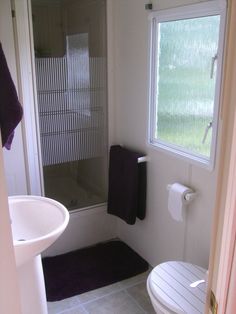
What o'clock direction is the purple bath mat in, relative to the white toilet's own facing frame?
The purple bath mat is roughly at 12 o'clock from the white toilet.

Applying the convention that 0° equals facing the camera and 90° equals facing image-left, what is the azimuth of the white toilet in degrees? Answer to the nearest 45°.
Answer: approximately 135°

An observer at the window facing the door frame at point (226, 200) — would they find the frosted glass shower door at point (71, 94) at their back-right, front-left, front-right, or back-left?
back-right

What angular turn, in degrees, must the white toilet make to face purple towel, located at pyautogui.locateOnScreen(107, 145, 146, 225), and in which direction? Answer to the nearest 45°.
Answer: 0° — it already faces it

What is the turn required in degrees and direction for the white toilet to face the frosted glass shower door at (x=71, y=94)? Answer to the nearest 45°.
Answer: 0° — it already faces it

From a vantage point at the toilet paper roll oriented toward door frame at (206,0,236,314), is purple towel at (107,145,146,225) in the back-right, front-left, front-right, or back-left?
back-right
